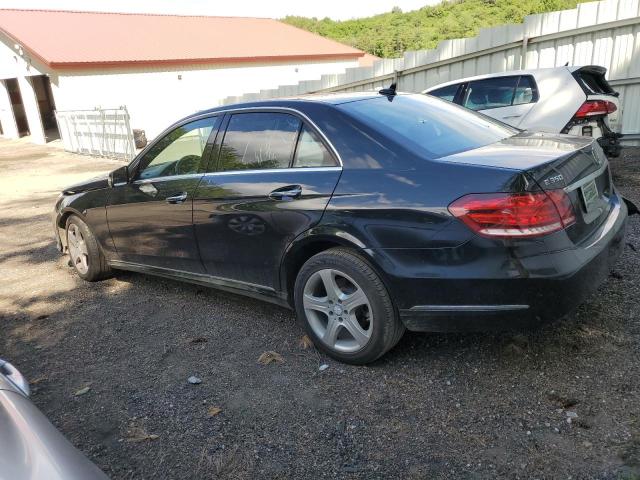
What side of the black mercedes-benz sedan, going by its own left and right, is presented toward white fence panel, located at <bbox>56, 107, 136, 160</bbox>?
front

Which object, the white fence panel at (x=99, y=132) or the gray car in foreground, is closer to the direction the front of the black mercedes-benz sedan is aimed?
the white fence panel

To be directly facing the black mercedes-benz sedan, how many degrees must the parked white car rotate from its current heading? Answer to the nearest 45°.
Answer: approximately 135° to its left

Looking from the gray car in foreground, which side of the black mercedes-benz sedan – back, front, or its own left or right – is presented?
left

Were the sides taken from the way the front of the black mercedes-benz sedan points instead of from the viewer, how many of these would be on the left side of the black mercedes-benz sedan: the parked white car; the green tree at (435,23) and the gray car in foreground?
1

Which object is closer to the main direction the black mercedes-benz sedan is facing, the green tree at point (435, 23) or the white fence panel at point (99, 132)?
the white fence panel

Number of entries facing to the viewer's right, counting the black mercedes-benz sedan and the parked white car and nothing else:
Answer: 0

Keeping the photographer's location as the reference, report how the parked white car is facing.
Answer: facing away from the viewer and to the left of the viewer

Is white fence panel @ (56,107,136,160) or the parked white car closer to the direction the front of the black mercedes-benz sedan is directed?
the white fence panel

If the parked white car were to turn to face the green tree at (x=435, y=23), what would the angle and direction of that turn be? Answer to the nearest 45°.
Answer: approximately 45° to its right

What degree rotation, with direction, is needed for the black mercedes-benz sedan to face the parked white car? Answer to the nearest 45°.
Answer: approximately 90° to its right

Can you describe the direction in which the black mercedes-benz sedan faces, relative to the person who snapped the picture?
facing away from the viewer and to the left of the viewer

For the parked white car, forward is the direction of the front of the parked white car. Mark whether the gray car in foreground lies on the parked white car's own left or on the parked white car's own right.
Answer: on the parked white car's own left

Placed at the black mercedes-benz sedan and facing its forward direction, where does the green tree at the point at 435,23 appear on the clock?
The green tree is roughly at 2 o'clock from the black mercedes-benz sedan.
